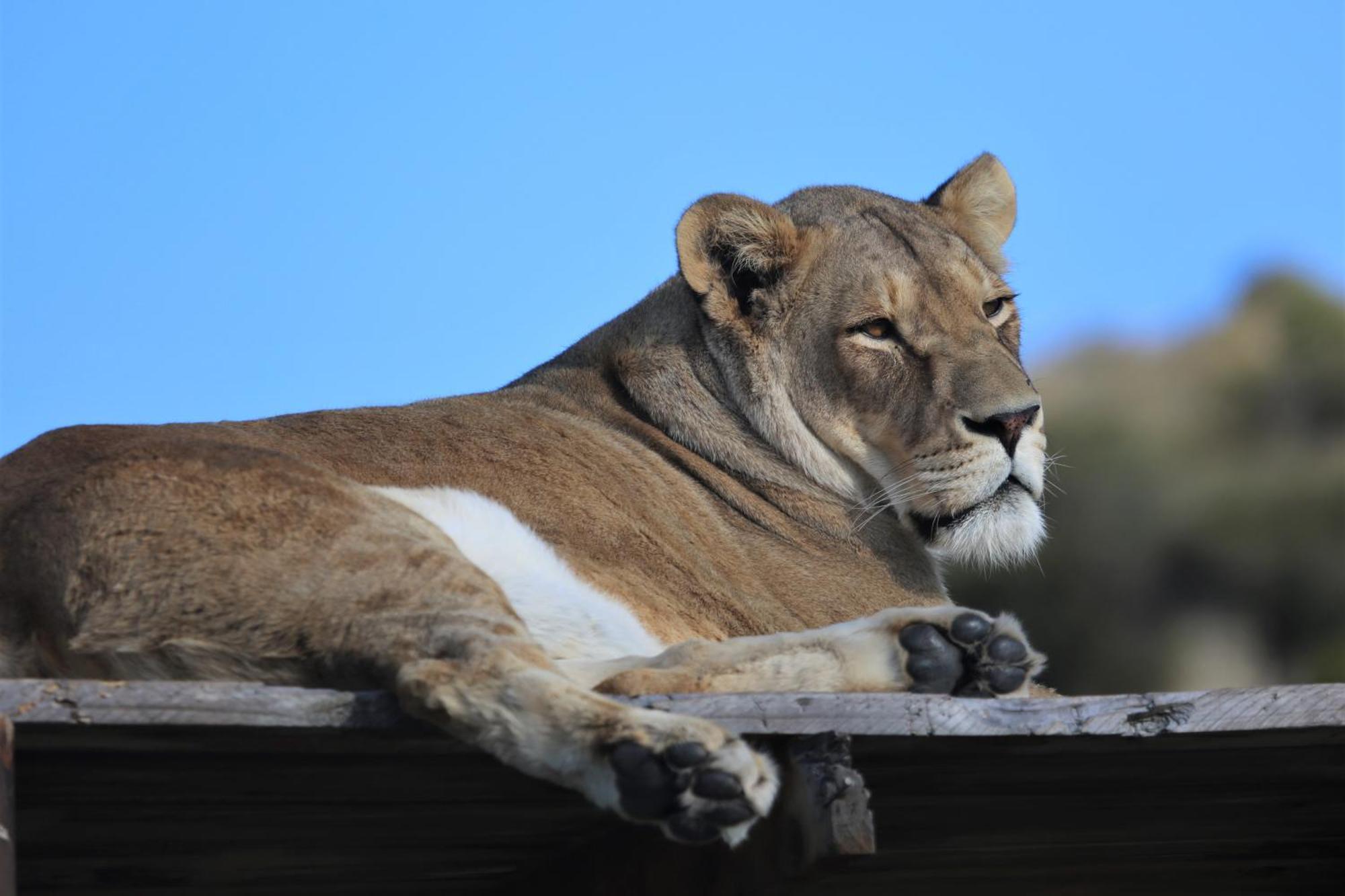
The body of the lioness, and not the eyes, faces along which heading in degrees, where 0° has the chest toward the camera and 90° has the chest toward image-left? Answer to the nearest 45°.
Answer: approximately 270°
